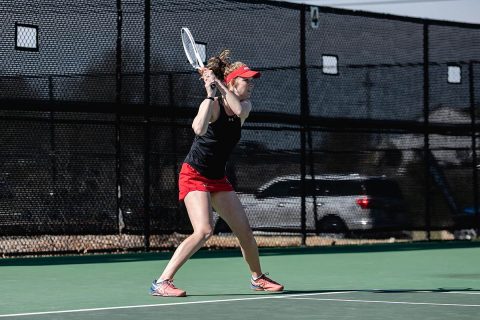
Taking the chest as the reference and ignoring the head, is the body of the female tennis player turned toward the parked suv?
no

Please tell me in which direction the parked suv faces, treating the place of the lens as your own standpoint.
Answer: facing away from the viewer and to the left of the viewer

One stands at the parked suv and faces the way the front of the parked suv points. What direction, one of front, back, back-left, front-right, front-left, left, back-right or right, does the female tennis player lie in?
back-left
